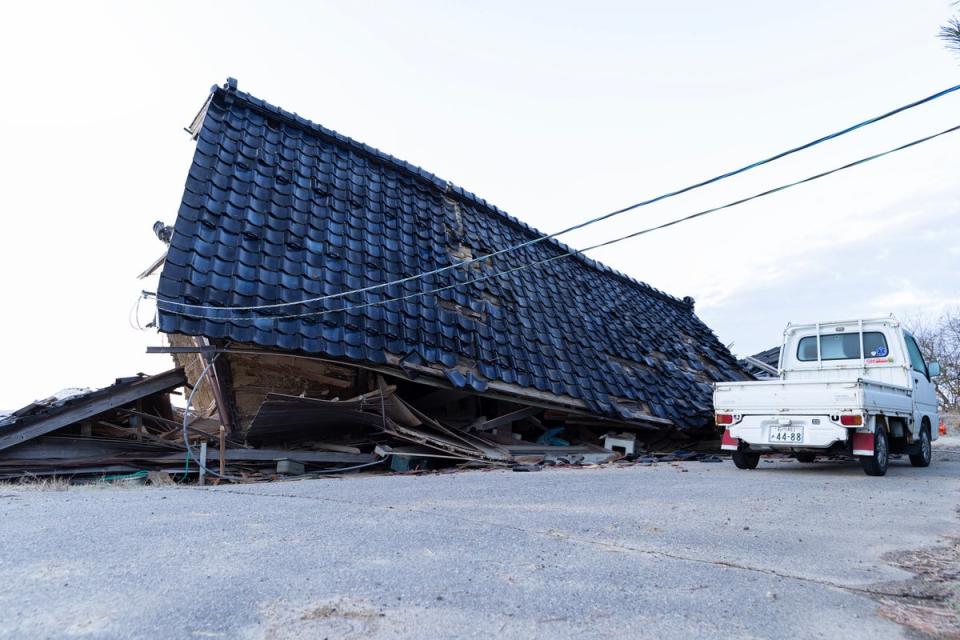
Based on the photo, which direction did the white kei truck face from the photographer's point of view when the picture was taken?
facing away from the viewer and to the right of the viewer

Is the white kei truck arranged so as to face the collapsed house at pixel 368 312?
no
